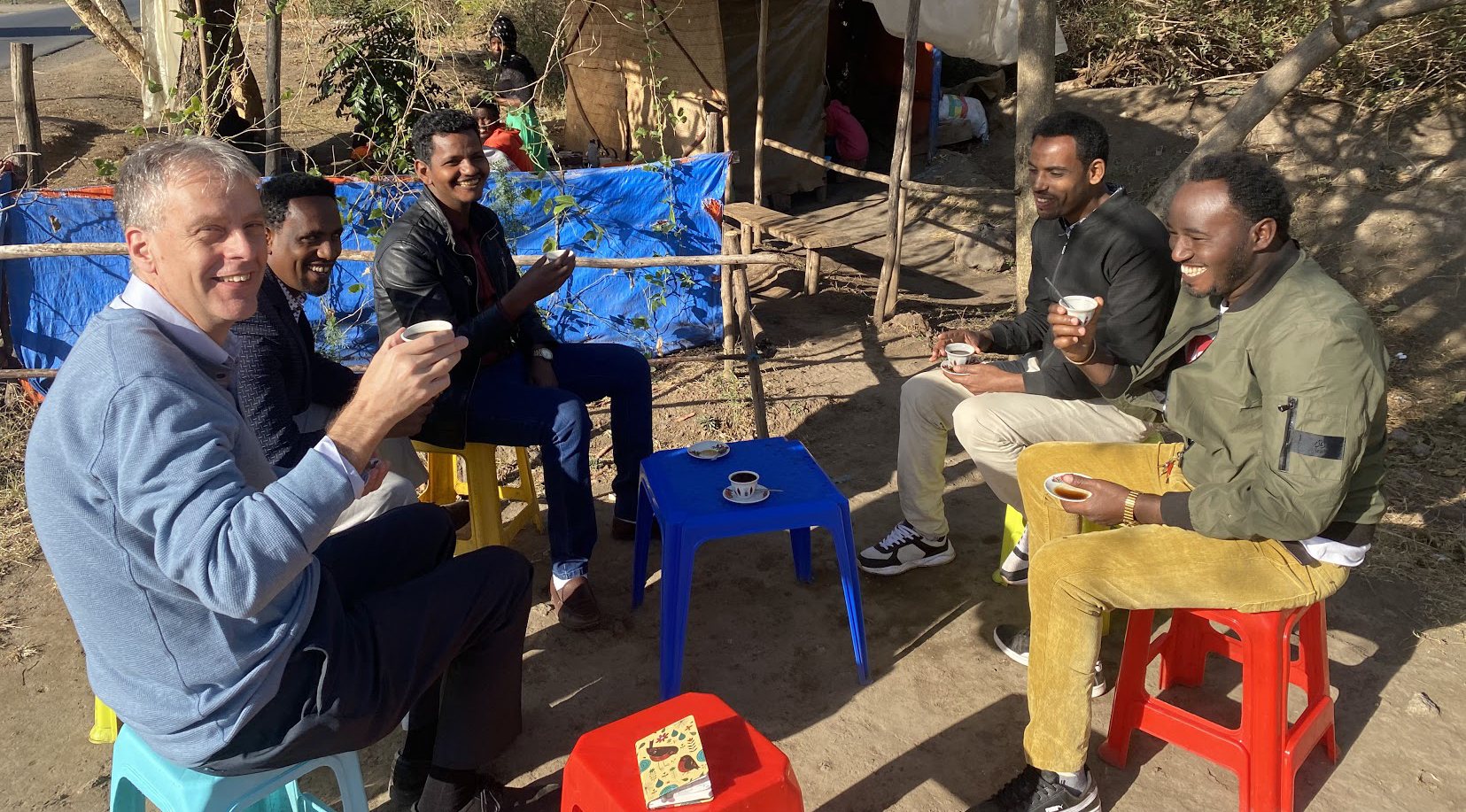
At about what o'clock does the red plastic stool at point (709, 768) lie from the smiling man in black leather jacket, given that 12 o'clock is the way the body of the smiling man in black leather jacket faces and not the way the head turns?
The red plastic stool is roughly at 1 o'clock from the smiling man in black leather jacket.

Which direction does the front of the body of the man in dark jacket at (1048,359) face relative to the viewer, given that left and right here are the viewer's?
facing the viewer and to the left of the viewer

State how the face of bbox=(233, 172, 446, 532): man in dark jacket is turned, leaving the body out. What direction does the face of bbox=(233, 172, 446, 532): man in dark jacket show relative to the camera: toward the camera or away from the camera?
toward the camera

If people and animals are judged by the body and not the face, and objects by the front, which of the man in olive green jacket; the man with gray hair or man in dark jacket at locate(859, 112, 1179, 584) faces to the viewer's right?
the man with gray hair

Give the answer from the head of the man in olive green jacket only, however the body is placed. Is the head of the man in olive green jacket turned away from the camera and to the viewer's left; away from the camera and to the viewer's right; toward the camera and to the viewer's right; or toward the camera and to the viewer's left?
toward the camera and to the viewer's left

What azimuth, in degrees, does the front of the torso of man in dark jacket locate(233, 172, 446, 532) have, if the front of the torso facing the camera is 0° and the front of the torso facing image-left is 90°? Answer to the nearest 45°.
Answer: approximately 315°

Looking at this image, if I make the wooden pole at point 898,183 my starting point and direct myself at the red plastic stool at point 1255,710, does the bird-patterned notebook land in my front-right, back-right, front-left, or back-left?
front-right

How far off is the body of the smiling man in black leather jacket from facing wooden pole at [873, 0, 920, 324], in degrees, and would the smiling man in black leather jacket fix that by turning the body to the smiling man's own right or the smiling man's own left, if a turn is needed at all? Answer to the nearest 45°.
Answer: approximately 90° to the smiling man's own left

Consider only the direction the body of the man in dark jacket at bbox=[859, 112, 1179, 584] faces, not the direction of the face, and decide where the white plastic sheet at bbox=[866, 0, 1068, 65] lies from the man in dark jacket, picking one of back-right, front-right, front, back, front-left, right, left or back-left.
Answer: back-right

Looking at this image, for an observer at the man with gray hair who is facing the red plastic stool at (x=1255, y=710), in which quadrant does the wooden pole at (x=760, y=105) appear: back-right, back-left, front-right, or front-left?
front-left

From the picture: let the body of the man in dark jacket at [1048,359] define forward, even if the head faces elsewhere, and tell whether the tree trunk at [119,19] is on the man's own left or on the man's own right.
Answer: on the man's own right

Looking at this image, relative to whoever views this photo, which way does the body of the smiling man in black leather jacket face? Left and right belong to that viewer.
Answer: facing the viewer and to the right of the viewer

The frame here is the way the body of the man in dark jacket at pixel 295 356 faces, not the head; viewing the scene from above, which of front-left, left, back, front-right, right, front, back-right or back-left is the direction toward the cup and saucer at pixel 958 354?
front-left

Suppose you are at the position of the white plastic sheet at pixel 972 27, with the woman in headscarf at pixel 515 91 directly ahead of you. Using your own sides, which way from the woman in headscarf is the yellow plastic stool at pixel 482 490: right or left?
left

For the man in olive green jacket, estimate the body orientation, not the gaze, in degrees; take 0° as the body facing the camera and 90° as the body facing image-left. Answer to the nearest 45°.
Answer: approximately 90°

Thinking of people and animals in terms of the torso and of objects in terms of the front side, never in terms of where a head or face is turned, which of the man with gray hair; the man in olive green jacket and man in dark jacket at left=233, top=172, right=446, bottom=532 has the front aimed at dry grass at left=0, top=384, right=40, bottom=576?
the man in olive green jacket
